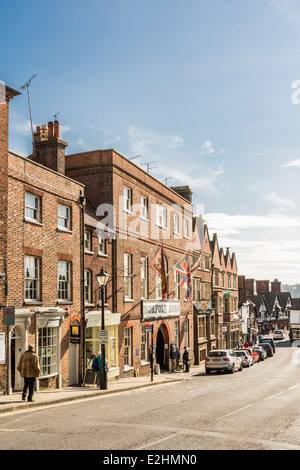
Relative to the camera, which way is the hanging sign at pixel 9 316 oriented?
toward the camera

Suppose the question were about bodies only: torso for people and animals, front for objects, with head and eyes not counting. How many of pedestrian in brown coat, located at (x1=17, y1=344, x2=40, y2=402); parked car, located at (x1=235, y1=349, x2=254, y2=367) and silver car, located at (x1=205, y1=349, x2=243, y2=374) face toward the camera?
0

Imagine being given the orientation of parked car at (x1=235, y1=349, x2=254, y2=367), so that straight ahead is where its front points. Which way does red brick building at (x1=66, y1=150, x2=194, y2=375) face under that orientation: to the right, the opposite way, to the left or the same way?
to the right

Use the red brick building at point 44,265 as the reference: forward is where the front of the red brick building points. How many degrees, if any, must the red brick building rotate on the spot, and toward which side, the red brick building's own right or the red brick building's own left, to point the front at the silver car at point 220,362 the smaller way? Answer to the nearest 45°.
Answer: approximately 90° to the red brick building's own left

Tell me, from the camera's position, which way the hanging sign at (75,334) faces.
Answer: facing the viewer

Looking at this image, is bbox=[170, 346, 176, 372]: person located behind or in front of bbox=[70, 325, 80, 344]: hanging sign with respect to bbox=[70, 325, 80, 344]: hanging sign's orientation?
behind

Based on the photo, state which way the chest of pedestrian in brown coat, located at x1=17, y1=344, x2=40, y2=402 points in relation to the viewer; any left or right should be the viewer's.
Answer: facing away from the viewer

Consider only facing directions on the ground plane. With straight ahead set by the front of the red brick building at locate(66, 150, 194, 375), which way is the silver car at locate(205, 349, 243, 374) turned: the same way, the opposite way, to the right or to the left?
to the left

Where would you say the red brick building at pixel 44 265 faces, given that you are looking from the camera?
facing the viewer and to the right of the viewer

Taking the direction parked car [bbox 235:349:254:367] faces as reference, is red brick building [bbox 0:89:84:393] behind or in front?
behind

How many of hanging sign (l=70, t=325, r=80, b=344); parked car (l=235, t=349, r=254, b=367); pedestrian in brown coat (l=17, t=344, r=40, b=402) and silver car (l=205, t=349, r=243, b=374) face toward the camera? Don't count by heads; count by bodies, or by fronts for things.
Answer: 1
